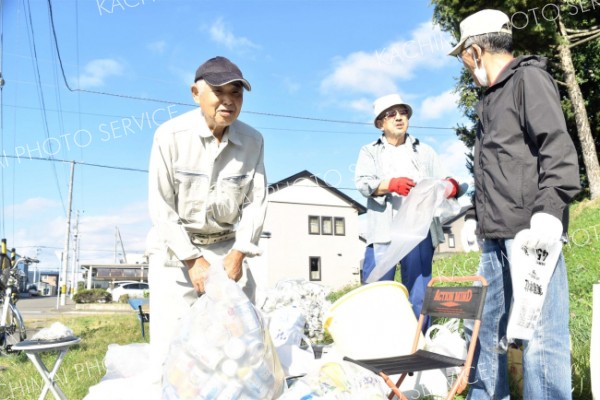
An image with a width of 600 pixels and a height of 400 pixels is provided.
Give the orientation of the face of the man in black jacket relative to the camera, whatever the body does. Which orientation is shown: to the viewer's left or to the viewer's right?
to the viewer's left

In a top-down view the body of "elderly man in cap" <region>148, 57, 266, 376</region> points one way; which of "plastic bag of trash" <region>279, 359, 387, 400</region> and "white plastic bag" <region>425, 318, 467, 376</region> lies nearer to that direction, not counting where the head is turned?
the plastic bag of trash

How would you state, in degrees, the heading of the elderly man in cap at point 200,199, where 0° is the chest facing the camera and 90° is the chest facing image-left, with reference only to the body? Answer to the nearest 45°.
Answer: approximately 315°

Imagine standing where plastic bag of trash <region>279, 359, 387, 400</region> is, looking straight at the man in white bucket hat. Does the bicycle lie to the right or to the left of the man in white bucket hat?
left

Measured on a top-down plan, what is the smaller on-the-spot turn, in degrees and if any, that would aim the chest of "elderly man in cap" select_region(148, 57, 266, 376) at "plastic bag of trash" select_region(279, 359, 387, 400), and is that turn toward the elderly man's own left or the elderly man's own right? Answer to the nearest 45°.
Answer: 0° — they already face it

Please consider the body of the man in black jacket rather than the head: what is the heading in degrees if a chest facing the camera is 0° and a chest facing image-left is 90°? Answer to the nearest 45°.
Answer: approximately 45°

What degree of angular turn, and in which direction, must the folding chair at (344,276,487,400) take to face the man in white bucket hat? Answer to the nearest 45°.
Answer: approximately 135° to its right

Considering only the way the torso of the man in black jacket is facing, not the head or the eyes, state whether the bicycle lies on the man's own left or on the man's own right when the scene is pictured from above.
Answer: on the man's own right
